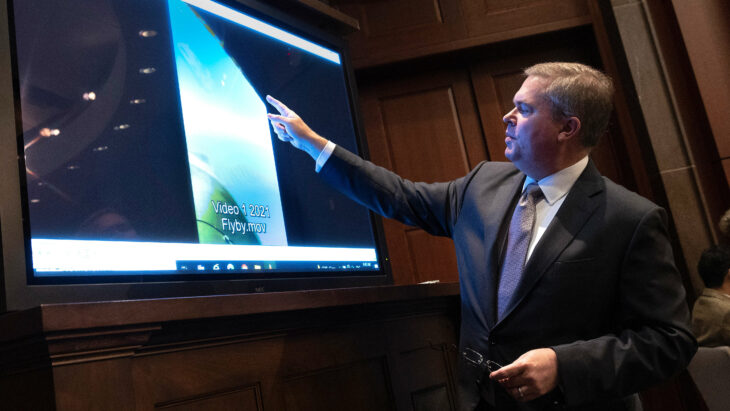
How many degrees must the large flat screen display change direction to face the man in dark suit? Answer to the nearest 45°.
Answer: approximately 45° to its left

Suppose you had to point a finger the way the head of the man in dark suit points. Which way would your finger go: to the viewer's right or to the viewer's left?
to the viewer's left

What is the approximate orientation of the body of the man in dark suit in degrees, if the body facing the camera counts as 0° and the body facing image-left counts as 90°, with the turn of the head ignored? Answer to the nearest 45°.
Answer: approximately 45°

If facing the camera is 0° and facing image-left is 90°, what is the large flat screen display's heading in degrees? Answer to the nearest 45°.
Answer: approximately 315°

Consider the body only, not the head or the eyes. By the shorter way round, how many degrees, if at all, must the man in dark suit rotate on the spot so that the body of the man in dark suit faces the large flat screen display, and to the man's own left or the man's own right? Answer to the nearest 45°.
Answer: approximately 45° to the man's own right

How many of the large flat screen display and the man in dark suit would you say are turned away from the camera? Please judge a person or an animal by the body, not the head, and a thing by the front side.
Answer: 0
